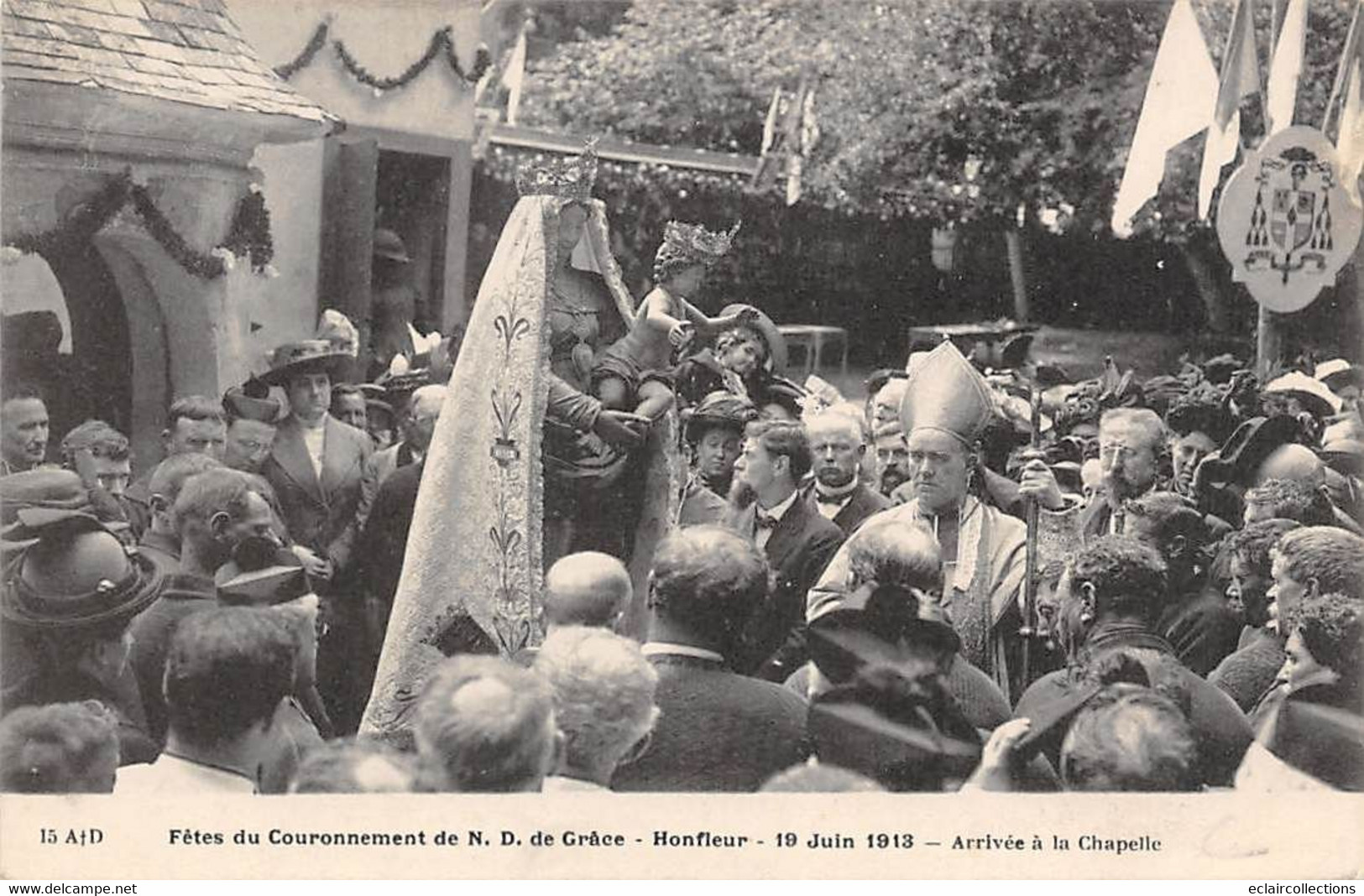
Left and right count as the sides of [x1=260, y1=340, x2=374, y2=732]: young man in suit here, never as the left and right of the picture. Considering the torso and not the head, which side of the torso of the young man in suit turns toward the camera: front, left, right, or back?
front

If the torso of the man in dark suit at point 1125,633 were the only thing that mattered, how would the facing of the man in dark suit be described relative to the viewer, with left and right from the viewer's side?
facing away from the viewer and to the left of the viewer

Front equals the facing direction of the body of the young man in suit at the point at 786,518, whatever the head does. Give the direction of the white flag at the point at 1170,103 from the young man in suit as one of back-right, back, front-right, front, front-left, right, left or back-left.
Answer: back

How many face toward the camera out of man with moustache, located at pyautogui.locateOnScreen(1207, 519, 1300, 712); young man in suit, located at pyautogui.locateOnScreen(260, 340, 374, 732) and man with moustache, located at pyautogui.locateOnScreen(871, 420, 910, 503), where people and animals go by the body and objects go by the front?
2

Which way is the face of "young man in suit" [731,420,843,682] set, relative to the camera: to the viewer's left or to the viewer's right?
to the viewer's left

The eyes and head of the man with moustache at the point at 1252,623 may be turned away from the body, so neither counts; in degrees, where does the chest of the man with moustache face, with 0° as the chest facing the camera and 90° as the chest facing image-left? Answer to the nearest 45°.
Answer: approximately 90°

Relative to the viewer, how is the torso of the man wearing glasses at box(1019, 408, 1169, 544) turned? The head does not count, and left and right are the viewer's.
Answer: facing the viewer and to the left of the viewer

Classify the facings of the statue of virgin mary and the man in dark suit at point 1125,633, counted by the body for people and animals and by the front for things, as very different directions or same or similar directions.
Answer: very different directions

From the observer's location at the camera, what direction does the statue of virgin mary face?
facing the viewer and to the right of the viewer

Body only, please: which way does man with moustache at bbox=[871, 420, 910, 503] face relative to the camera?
toward the camera

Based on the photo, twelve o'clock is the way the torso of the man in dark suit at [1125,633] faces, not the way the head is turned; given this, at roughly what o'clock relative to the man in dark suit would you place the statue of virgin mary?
The statue of virgin mary is roughly at 11 o'clock from the man in dark suit.
